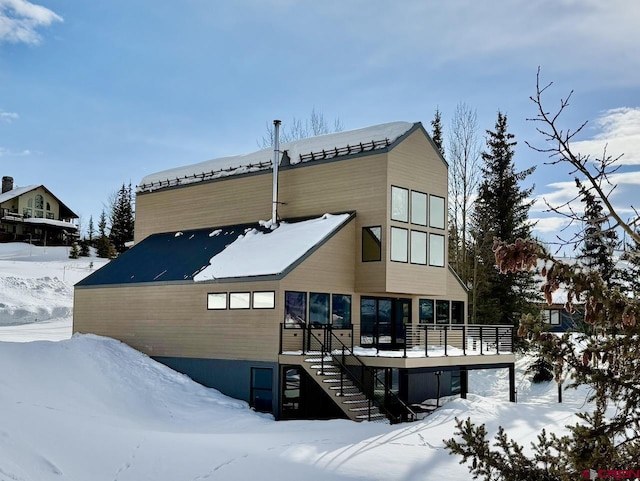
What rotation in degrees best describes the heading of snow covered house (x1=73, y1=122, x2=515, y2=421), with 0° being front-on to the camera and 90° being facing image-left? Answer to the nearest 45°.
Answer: approximately 315°

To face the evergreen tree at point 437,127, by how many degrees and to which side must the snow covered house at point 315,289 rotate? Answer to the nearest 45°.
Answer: approximately 135° to its left

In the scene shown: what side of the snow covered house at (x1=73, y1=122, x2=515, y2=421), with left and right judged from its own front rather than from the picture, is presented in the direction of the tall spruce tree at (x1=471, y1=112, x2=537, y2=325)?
left

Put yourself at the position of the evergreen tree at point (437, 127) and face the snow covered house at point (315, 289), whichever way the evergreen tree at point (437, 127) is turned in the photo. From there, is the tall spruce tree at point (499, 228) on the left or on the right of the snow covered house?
left
